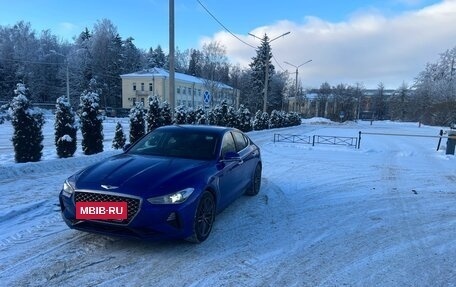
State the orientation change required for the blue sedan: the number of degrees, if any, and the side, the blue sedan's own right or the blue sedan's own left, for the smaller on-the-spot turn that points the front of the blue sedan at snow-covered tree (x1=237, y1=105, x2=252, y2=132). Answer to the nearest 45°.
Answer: approximately 135° to the blue sedan's own right

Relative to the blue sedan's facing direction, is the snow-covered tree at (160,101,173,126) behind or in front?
behind

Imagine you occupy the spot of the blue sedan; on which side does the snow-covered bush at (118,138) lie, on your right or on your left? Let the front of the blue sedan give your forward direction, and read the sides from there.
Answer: on your right

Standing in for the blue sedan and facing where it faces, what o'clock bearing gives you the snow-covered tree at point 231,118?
The snow-covered tree is roughly at 5 o'clock from the blue sedan.

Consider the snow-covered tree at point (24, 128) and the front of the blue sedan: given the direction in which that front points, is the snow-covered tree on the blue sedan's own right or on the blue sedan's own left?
on the blue sedan's own right

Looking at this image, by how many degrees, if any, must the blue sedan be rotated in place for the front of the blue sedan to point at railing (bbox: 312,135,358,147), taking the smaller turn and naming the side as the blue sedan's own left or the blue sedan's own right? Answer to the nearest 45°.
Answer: approximately 180°

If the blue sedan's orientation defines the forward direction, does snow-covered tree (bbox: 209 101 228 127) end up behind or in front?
behind

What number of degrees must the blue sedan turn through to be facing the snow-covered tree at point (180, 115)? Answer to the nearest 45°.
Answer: approximately 135° to its right

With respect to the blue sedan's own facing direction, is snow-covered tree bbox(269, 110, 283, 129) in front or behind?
behind

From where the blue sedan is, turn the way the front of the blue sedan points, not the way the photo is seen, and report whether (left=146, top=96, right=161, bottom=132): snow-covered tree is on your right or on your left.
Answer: on your right

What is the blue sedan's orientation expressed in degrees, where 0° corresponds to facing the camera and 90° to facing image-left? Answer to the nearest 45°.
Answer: approximately 45°

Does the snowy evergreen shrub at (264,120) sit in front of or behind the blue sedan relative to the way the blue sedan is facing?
behind

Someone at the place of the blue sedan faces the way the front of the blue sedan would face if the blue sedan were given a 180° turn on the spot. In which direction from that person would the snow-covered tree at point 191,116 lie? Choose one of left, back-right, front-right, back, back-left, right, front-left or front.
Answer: front-left
